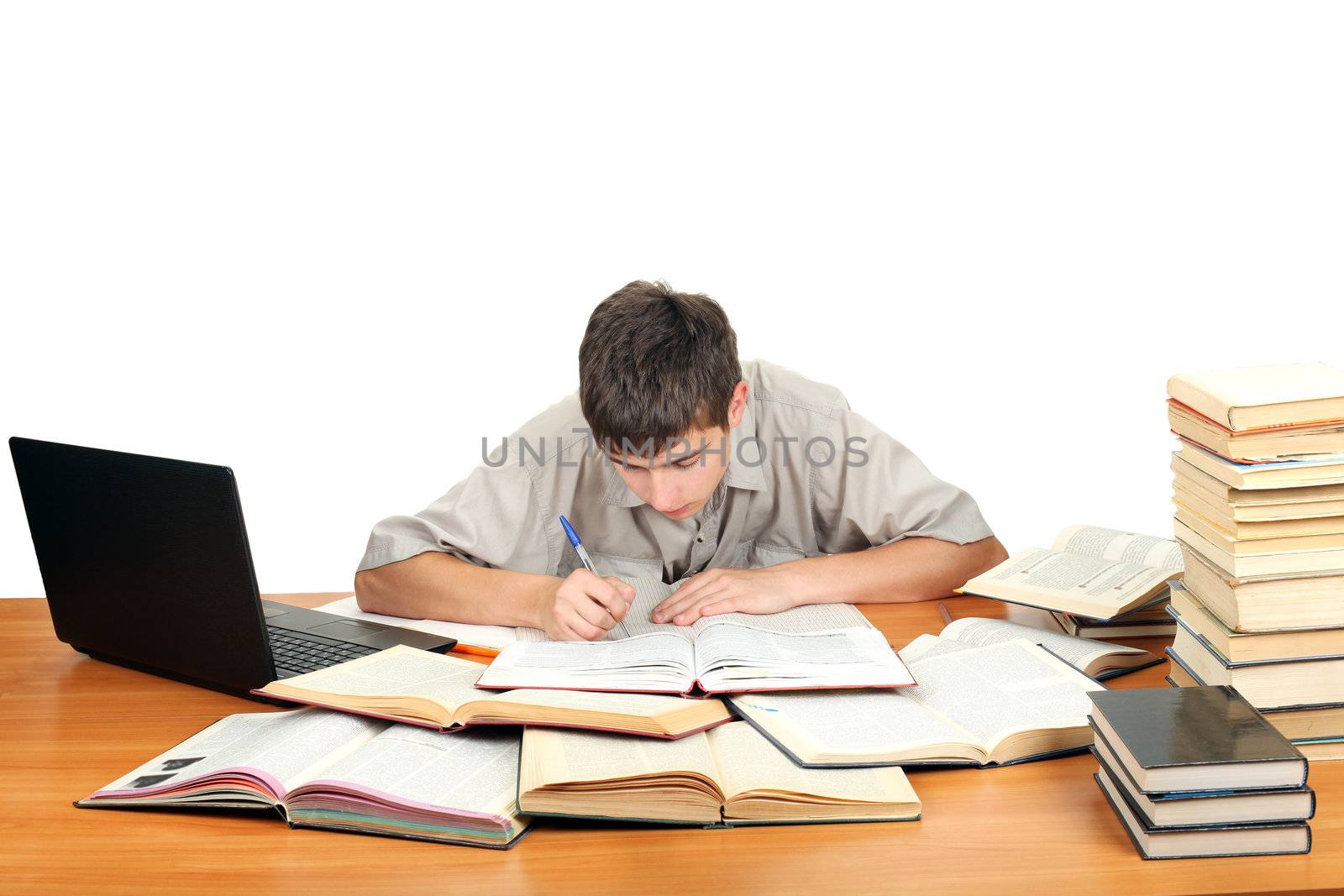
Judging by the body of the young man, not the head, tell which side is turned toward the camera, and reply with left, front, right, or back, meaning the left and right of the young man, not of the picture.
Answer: front

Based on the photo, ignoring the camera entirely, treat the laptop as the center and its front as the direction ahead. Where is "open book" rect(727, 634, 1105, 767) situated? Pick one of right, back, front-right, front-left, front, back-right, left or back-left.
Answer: right

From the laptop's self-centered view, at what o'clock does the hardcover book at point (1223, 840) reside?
The hardcover book is roughly at 3 o'clock from the laptop.

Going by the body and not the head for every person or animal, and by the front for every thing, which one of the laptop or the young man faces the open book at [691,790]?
the young man

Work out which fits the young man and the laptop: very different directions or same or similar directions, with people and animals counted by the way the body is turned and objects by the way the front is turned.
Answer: very different directions

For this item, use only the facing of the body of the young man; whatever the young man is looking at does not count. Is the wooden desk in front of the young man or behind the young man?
in front

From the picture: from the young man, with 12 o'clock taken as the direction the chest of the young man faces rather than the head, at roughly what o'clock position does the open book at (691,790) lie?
The open book is roughly at 12 o'clock from the young man.

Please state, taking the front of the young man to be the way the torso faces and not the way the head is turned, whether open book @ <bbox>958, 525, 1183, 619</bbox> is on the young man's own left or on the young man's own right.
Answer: on the young man's own left

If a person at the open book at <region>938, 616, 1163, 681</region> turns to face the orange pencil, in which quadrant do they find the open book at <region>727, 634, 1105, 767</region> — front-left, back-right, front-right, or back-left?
front-left

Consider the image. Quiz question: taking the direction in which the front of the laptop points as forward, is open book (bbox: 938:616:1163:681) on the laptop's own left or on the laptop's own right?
on the laptop's own right

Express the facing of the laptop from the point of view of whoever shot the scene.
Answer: facing away from the viewer and to the right of the viewer

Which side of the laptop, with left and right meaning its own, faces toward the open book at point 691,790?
right

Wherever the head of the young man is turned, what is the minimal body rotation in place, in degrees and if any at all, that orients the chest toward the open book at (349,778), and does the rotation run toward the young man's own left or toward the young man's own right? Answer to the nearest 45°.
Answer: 0° — they already face it

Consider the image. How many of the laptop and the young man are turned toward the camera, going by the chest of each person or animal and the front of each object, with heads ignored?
1
